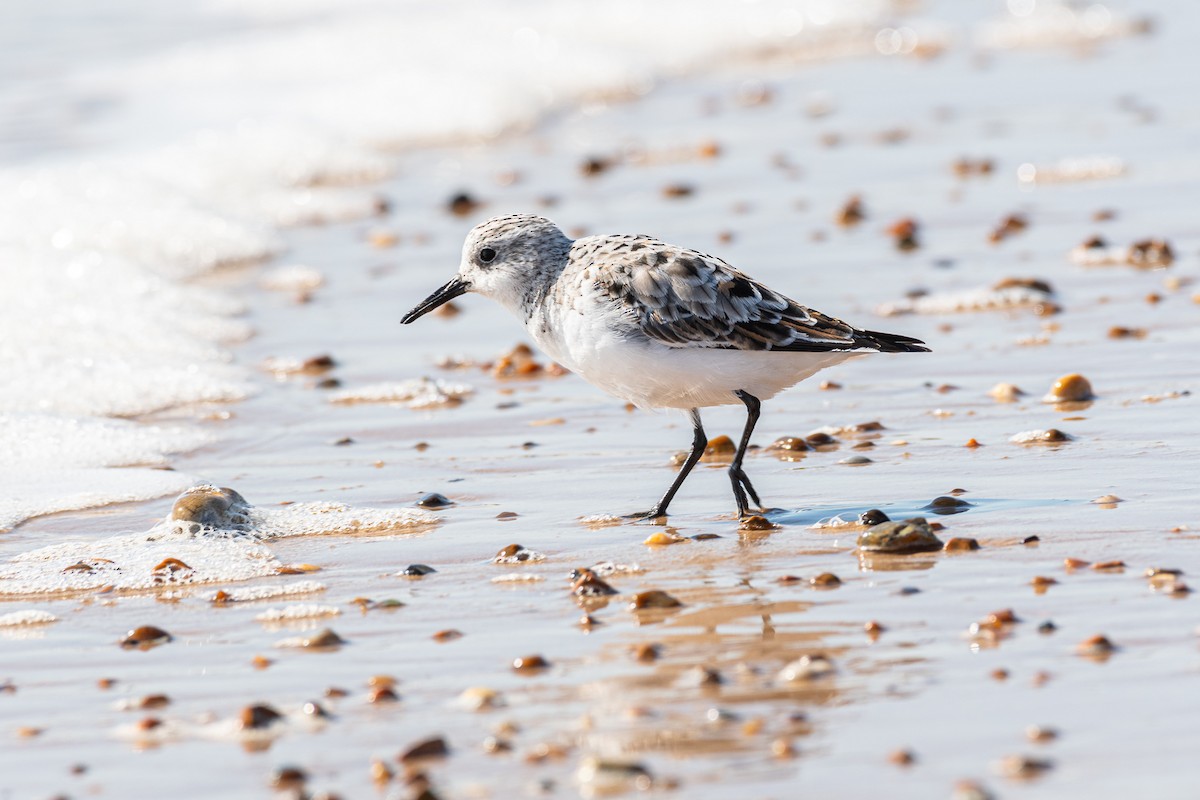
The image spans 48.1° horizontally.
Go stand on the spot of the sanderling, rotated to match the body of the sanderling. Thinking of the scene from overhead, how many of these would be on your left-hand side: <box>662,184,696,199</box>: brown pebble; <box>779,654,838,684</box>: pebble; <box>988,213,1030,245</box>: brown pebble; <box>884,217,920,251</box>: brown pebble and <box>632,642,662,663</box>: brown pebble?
2

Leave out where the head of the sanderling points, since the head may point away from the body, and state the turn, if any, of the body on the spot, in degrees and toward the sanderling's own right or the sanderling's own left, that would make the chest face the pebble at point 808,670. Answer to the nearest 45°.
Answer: approximately 90° to the sanderling's own left

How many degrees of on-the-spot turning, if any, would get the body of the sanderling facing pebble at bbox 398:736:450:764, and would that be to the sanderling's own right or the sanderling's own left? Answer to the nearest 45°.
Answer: approximately 90° to the sanderling's own left

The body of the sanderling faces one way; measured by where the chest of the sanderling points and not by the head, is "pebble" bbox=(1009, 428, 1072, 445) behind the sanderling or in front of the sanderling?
behind

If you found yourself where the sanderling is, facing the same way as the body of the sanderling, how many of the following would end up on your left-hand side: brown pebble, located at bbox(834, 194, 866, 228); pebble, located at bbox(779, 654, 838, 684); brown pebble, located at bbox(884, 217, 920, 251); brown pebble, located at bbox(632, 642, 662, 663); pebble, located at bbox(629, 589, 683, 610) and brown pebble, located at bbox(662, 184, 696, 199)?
3

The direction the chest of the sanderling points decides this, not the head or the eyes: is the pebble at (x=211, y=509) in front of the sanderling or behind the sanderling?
in front

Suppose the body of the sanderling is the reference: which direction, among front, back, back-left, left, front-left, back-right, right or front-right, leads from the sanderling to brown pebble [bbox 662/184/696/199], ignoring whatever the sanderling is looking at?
right

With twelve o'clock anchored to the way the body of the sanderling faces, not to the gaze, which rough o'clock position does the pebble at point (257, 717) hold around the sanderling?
The pebble is roughly at 10 o'clock from the sanderling.

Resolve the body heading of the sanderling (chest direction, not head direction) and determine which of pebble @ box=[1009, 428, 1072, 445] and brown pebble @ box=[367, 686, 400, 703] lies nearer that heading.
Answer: the brown pebble

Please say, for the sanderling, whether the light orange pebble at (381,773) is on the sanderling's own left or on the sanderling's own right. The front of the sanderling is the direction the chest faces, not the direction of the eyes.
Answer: on the sanderling's own left

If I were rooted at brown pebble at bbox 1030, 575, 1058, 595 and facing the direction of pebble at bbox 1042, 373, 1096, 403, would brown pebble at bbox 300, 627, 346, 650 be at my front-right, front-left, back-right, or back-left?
back-left

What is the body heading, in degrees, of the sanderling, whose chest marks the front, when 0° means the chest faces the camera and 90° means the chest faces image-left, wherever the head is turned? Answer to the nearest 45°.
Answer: approximately 90°

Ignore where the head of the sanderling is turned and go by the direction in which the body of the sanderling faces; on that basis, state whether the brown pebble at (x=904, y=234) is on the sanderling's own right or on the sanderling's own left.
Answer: on the sanderling's own right

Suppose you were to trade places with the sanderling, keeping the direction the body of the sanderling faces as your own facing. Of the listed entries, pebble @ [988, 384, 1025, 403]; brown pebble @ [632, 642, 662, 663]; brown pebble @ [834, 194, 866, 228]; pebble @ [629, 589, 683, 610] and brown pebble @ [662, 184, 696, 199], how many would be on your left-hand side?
2
